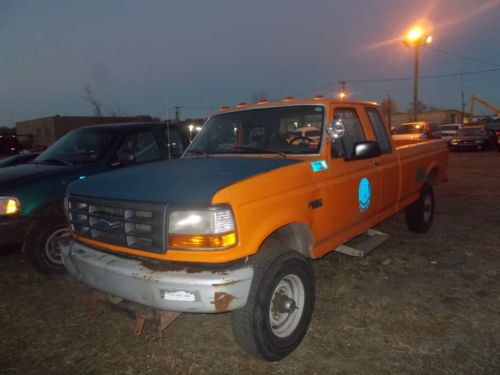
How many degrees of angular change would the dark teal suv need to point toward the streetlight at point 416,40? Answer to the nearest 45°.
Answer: approximately 180°

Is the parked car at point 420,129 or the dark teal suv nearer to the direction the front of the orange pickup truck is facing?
the dark teal suv

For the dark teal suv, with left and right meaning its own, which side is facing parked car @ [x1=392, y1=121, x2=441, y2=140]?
back

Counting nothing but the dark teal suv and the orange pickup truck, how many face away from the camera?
0

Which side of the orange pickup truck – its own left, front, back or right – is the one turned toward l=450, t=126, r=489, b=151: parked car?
back

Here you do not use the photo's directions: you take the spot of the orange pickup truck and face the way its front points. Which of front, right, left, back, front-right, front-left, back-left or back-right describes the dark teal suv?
right

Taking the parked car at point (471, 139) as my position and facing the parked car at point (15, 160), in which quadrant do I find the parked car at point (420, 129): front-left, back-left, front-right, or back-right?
front-right

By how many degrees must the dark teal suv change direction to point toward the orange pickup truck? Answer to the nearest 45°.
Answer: approximately 90° to its left

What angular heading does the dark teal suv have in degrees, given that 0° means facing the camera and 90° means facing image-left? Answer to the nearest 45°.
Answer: approximately 45°

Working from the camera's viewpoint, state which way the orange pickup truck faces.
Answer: facing the viewer and to the left of the viewer

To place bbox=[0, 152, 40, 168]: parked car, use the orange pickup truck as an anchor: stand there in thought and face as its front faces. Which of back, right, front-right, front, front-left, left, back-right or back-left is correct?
right

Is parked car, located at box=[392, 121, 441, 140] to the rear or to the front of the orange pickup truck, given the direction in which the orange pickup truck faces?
to the rear

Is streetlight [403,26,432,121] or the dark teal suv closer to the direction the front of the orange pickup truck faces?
the dark teal suv
